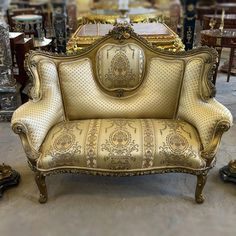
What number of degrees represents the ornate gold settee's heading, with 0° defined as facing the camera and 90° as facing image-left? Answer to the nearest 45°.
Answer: approximately 0°

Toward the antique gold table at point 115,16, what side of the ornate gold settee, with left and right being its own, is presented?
back

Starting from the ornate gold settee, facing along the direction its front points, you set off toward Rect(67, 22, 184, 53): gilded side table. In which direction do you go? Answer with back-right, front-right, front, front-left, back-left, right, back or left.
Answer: back

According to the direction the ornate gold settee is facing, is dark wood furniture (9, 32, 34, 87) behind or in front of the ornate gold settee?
behind

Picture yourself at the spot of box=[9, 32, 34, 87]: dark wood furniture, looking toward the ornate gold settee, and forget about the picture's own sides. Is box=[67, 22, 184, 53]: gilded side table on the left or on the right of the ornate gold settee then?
left
